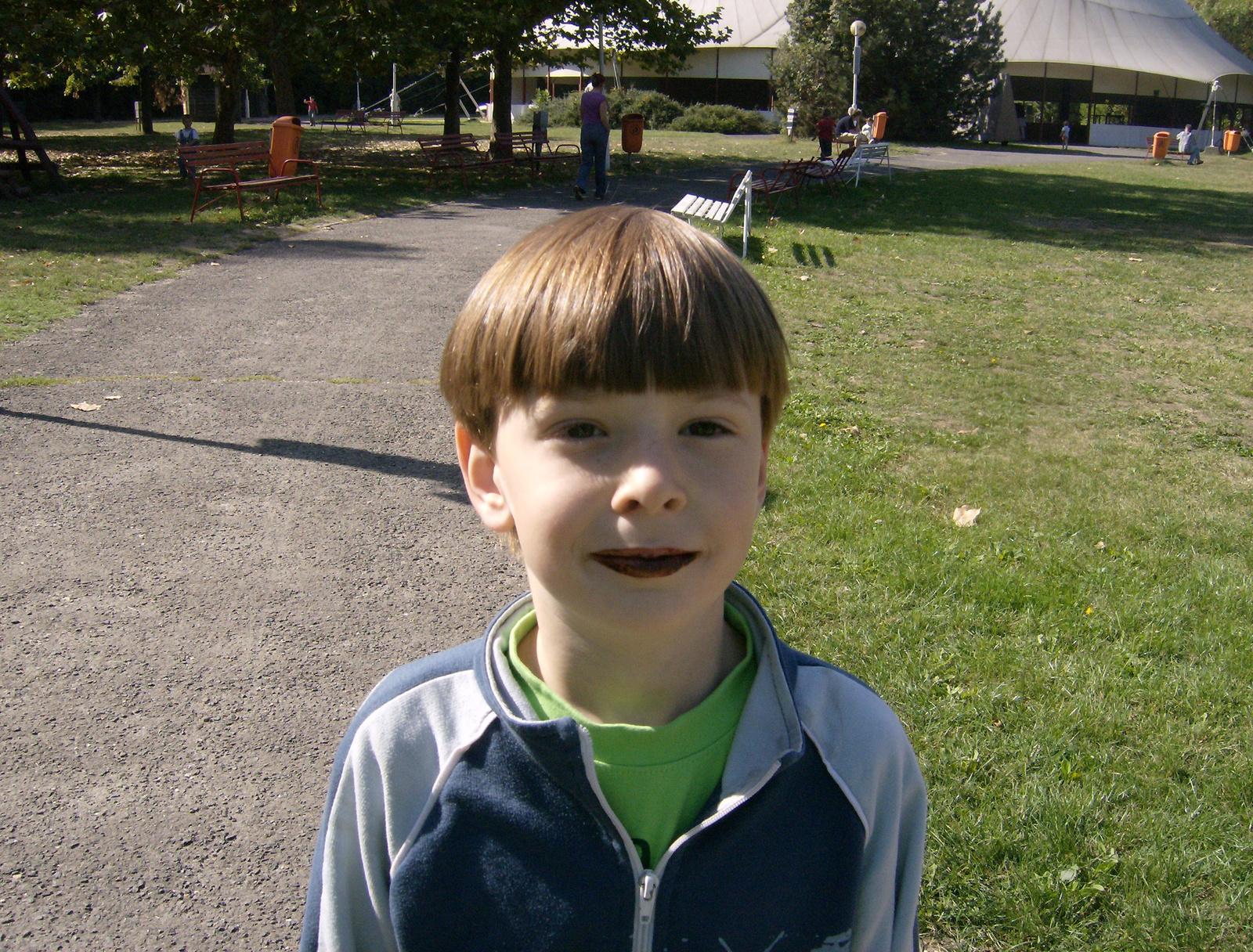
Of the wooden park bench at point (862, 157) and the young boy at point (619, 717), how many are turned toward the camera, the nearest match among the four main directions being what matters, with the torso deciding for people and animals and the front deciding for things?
1

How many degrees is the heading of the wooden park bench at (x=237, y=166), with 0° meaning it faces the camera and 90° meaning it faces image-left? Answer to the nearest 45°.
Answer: approximately 315°

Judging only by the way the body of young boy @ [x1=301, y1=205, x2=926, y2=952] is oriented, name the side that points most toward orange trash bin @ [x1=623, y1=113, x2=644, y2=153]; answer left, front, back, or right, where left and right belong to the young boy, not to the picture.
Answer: back

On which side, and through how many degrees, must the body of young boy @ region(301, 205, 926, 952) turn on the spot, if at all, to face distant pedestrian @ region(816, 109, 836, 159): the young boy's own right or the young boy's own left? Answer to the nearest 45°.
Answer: approximately 180°

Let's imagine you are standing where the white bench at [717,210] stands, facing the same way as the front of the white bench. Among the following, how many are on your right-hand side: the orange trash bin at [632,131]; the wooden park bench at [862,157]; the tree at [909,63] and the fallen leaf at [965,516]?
3

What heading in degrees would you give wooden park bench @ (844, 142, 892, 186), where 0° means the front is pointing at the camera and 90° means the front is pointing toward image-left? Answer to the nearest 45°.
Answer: approximately 135°

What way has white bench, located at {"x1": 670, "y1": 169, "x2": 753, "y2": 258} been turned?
to the viewer's left

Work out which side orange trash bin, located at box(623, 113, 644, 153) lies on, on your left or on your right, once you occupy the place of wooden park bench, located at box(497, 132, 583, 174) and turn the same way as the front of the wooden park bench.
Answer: on your left
